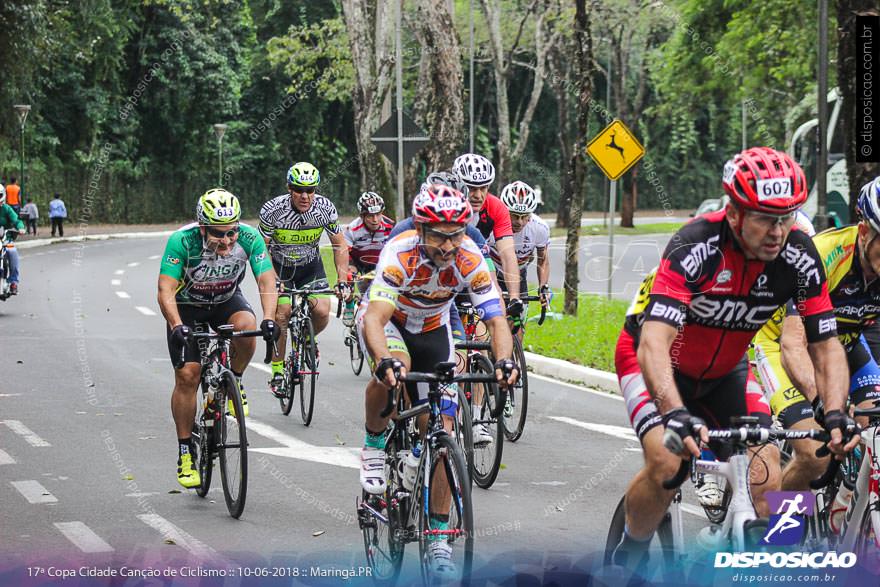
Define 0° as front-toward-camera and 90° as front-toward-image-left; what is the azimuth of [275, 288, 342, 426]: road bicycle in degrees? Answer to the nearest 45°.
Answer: approximately 0°

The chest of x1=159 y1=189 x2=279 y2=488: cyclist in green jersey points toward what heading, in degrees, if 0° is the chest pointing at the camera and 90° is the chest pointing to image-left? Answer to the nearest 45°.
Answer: approximately 0°

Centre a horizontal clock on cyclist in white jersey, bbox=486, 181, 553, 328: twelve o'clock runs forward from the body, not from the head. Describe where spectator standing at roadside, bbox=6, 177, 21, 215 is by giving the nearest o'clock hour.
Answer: The spectator standing at roadside is roughly at 5 o'clock from the cyclist in white jersey.

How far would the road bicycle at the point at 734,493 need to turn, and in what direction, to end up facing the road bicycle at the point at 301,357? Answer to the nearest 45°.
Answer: approximately 180°

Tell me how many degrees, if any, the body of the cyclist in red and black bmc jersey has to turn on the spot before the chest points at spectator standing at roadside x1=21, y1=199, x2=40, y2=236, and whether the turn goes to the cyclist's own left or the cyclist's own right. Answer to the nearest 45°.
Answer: approximately 180°

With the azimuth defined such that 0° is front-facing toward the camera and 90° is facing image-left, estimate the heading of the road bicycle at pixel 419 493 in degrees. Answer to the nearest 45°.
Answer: approximately 315°

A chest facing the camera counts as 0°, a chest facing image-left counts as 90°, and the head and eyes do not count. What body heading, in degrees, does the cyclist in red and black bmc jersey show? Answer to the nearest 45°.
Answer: approximately 315°

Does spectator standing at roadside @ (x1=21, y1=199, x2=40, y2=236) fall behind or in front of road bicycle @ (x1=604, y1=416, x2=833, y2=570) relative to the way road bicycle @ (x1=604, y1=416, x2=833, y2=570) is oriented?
behind

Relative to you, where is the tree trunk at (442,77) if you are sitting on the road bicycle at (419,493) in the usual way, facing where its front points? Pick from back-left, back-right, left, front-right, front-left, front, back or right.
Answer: back-left

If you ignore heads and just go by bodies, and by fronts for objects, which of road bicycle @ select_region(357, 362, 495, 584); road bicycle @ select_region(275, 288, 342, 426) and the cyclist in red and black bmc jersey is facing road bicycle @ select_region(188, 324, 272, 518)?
road bicycle @ select_region(275, 288, 342, 426)
